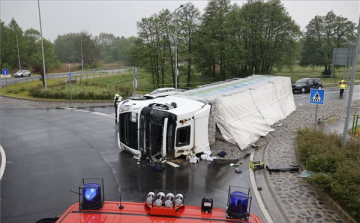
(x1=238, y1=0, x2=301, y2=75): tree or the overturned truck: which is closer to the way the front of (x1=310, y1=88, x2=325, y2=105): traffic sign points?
the overturned truck

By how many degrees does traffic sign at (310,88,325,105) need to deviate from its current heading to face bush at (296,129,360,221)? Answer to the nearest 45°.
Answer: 0° — it already faces it

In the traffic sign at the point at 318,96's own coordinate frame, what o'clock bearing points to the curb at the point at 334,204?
The curb is roughly at 12 o'clock from the traffic sign.

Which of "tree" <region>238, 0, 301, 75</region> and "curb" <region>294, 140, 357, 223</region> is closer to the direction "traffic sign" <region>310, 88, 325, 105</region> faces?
the curb

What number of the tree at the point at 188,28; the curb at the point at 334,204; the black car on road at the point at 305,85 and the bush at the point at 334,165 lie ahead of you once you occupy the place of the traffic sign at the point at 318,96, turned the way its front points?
2

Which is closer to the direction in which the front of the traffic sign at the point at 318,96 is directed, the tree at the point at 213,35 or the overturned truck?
the overturned truck

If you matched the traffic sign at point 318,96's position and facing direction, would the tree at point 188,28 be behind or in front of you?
behind

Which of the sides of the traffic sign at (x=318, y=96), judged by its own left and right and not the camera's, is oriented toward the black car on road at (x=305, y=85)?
back

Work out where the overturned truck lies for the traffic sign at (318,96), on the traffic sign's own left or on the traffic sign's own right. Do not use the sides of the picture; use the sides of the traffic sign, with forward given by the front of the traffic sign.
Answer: on the traffic sign's own right

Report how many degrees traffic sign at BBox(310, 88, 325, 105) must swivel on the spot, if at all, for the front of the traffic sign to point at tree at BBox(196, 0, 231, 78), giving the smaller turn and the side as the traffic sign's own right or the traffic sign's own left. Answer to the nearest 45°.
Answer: approximately 135° to the traffic sign's own right

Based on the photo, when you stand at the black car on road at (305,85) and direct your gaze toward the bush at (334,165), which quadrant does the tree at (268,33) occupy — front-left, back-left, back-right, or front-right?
back-right

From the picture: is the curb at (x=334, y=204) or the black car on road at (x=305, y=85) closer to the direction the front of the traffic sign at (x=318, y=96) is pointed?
the curb

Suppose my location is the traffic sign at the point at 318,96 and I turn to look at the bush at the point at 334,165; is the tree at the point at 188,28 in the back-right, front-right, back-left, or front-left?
back-right

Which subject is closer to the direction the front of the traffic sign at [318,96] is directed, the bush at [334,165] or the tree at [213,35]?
the bush

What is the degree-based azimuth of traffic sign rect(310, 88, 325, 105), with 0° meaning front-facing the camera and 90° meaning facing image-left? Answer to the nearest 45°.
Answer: approximately 0°
